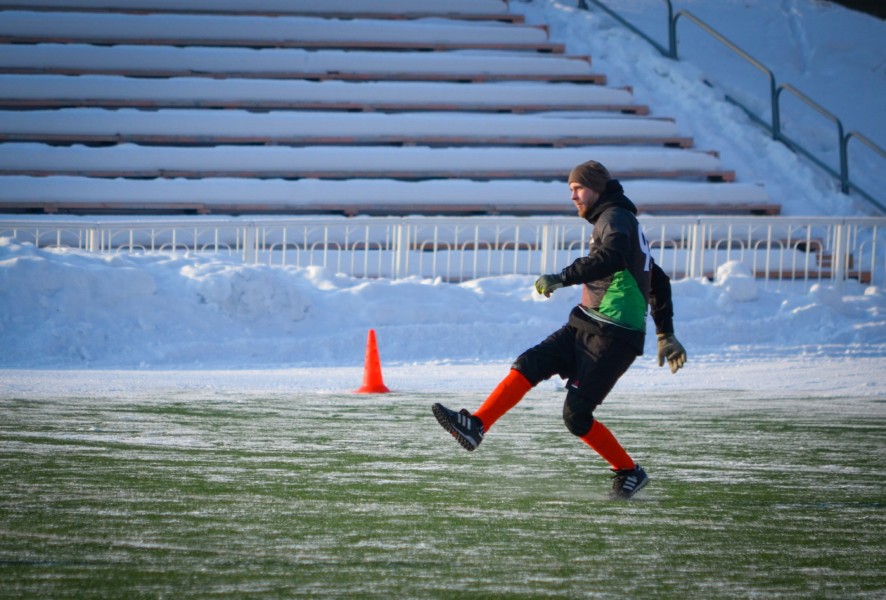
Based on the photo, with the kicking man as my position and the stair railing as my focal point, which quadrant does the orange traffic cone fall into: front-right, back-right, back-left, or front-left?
front-left

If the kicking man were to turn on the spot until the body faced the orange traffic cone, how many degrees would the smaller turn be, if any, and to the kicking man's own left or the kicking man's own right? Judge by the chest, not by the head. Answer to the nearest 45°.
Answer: approximately 90° to the kicking man's own right

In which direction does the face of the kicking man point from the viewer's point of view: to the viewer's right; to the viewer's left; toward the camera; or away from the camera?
to the viewer's left

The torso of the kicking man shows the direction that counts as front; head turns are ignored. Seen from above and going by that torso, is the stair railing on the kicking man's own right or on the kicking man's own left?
on the kicking man's own right

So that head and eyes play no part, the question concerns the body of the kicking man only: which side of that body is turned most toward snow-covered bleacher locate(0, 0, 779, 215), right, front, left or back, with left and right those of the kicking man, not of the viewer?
right

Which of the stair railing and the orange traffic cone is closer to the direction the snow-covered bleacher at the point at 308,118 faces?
the orange traffic cone

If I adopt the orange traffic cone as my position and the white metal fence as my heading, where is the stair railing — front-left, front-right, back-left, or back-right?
front-right

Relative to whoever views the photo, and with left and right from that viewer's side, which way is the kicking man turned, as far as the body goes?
facing to the left of the viewer

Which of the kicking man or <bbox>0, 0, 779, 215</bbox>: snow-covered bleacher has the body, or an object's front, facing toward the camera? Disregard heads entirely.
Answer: the snow-covered bleacher

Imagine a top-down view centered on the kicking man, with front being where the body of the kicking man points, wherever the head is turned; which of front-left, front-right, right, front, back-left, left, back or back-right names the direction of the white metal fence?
right

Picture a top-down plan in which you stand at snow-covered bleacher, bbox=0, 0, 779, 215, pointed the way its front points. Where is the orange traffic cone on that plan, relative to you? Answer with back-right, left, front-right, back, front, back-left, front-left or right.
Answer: front

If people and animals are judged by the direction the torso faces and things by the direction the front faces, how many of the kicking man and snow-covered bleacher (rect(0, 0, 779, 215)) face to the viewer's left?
1

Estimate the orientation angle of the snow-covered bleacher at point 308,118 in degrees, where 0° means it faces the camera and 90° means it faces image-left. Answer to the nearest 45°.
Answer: approximately 0°

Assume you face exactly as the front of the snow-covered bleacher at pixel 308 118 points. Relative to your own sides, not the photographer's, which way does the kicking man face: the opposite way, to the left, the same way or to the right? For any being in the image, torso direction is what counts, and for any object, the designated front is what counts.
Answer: to the right
